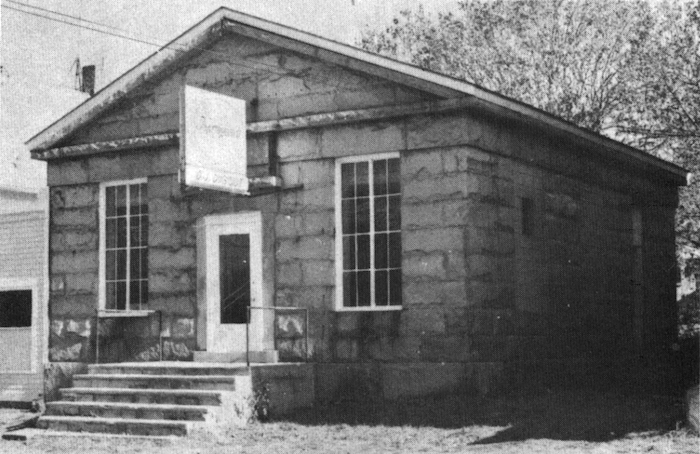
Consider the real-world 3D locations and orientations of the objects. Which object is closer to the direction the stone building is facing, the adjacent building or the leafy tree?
the adjacent building

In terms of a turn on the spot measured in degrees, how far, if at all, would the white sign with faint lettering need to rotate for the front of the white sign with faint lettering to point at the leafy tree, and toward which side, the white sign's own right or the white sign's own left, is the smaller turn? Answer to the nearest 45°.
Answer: approximately 90° to the white sign's own left

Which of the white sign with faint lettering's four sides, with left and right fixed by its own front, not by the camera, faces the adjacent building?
back

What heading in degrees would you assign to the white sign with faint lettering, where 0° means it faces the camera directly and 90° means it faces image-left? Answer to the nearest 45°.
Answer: approximately 315°

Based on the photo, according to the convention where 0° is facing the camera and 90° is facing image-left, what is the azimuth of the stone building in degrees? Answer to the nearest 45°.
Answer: approximately 45°

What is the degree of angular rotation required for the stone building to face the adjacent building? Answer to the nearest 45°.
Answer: approximately 90° to its right
